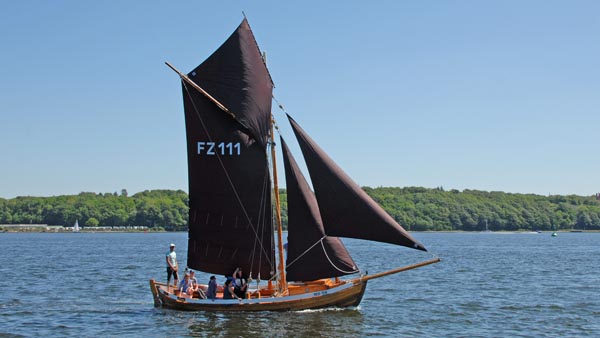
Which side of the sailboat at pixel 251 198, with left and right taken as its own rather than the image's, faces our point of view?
right
